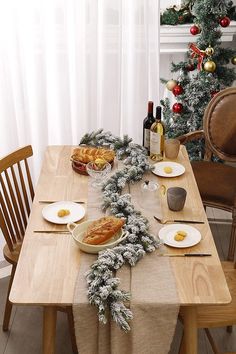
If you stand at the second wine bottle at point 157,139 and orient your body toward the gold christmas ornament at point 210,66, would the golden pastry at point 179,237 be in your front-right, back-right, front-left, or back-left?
back-right

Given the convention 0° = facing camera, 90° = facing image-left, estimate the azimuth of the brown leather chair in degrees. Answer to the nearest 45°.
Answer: approximately 45°

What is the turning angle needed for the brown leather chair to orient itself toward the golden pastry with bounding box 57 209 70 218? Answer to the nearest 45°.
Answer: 0° — it already faces it

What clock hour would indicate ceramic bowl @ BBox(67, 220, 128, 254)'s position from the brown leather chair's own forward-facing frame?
The ceramic bowl is roughly at 11 o'clock from the brown leather chair.

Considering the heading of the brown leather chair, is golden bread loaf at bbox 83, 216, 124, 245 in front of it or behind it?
in front

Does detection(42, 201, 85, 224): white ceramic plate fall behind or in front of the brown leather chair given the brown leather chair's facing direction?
in front
